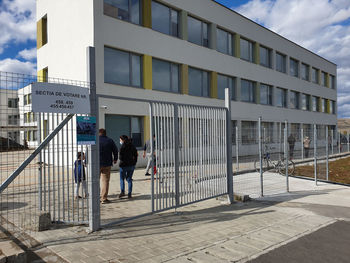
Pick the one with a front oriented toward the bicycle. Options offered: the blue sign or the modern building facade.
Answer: the modern building facade

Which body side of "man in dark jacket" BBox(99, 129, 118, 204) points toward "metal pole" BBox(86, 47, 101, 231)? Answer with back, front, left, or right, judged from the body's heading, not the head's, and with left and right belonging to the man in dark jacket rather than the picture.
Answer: back
